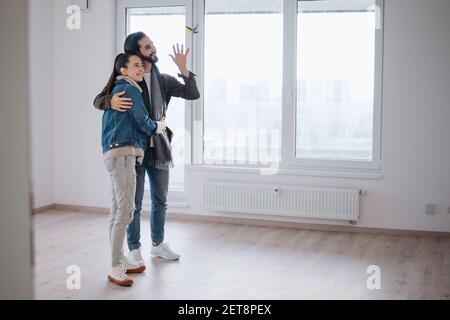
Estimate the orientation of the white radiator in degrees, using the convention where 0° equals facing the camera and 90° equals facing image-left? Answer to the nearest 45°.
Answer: approximately 0°

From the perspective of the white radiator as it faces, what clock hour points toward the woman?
The woman is roughly at 1 o'clock from the white radiator.

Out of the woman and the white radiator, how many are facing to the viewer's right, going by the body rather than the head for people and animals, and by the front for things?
1

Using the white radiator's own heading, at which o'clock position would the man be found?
The man is roughly at 1 o'clock from the white radiator.

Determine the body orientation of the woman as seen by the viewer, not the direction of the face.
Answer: to the viewer's right

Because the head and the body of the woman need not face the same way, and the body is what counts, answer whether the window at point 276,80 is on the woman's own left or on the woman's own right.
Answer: on the woman's own left
